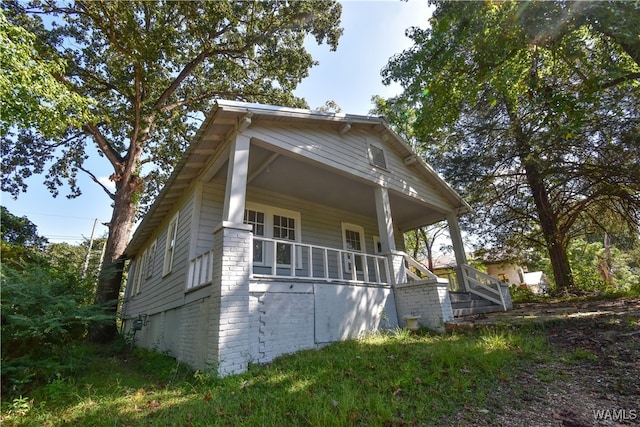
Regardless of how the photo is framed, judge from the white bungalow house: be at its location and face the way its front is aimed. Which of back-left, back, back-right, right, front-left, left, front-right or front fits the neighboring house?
left

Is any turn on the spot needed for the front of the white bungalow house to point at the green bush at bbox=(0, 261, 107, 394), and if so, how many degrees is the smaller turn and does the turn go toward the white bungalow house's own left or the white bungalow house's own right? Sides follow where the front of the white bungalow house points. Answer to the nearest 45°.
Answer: approximately 90° to the white bungalow house's own right

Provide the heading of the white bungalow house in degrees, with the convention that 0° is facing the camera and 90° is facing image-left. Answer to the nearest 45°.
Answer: approximately 315°

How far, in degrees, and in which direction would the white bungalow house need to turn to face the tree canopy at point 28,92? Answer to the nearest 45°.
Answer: approximately 135° to its right
